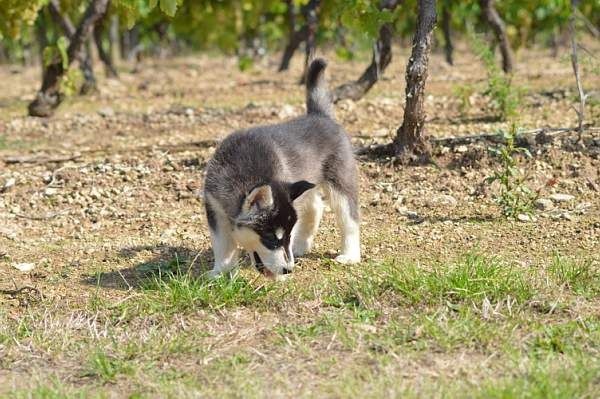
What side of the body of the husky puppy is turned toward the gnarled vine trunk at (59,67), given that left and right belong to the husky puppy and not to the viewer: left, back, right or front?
right

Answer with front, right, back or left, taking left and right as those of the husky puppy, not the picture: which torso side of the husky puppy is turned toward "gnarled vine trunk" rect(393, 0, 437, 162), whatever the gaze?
back

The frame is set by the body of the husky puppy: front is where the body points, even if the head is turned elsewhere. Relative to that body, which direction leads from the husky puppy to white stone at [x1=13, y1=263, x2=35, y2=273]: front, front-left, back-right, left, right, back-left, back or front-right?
front-right

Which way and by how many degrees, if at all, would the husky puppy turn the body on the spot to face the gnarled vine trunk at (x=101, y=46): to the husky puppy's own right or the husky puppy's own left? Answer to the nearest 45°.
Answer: approximately 135° to the husky puppy's own right

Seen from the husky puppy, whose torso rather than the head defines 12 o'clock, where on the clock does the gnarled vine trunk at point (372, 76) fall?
The gnarled vine trunk is roughly at 5 o'clock from the husky puppy.

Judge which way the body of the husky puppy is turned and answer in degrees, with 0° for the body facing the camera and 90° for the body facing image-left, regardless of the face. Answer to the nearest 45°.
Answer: approximately 45°

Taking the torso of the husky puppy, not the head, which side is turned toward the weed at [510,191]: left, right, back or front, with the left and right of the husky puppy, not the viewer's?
back

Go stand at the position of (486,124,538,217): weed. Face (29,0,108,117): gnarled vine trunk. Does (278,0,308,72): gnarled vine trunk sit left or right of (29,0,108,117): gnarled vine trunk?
right

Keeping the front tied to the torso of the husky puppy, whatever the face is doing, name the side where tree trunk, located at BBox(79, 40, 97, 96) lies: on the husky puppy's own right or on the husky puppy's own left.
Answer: on the husky puppy's own right
